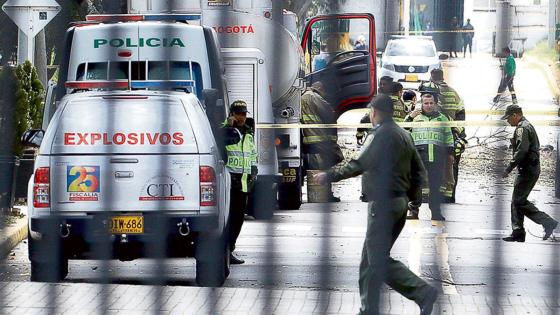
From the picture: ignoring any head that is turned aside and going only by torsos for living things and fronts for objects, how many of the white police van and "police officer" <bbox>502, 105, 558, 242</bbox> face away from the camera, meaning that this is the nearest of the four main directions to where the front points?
1

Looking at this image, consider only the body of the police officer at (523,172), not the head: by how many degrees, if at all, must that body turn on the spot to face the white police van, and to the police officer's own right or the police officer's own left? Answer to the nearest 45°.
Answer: approximately 45° to the police officer's own left

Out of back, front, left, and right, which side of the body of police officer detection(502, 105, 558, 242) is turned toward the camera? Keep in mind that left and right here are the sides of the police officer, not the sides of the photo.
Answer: left

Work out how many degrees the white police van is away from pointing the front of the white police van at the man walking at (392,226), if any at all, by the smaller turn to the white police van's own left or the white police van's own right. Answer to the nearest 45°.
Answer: approximately 135° to the white police van's own right

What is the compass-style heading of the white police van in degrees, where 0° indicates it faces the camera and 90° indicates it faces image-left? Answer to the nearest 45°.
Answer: approximately 180°
